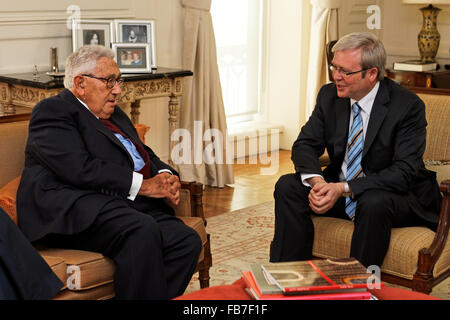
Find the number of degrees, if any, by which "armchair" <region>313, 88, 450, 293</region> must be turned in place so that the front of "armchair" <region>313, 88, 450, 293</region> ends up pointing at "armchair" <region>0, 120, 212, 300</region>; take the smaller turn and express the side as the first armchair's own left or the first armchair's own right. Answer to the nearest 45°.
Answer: approximately 45° to the first armchair's own right

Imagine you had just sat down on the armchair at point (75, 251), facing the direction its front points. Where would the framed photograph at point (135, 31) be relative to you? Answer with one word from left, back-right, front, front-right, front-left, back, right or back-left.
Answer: back-left

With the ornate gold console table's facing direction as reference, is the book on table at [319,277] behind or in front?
in front

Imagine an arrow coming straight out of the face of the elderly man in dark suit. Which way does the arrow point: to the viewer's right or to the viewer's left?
to the viewer's right

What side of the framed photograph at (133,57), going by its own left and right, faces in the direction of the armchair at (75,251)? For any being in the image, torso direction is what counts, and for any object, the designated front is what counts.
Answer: front

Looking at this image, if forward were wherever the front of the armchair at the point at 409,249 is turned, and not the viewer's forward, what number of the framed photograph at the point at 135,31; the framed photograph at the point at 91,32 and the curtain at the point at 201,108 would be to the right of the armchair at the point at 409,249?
3

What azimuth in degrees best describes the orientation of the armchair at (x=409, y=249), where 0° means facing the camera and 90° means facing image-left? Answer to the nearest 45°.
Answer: approximately 45°

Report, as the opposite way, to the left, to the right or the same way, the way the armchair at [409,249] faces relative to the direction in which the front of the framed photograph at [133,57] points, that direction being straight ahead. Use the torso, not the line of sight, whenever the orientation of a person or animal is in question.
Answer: to the right

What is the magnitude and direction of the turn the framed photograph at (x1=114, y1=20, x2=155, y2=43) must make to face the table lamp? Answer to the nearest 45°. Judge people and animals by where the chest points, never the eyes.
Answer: approximately 90° to its left

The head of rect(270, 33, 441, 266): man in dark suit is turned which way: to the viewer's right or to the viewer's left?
to the viewer's left

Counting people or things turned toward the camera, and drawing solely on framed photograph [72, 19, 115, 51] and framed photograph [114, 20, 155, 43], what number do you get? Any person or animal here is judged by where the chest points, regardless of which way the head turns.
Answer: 2

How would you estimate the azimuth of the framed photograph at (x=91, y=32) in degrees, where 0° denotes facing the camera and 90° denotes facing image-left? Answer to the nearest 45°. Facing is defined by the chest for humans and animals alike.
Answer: approximately 0°
